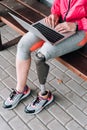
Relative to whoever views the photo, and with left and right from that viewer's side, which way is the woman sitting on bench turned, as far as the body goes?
facing the viewer and to the left of the viewer
